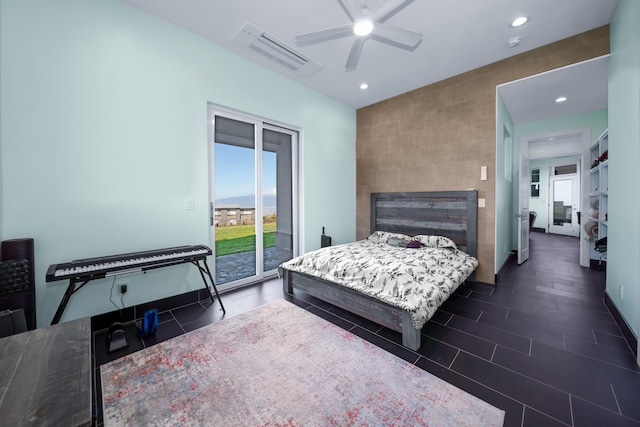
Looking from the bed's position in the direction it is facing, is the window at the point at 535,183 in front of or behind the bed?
behind

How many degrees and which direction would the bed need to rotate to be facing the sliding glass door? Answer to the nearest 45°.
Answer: approximately 45° to its right

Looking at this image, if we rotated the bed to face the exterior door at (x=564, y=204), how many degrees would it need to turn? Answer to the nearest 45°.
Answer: approximately 180°

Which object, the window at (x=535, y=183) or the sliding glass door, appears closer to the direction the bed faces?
the sliding glass door

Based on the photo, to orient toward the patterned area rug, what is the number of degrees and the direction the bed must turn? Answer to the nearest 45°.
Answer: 0° — it already faces it

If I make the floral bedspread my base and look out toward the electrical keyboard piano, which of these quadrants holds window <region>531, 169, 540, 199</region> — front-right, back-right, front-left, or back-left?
back-right

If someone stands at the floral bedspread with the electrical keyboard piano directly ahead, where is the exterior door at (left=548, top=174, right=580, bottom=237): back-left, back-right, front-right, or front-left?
back-right

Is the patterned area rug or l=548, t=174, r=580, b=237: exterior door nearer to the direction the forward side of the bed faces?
the patterned area rug

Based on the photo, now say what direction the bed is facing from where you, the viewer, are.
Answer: facing the viewer and to the left of the viewer

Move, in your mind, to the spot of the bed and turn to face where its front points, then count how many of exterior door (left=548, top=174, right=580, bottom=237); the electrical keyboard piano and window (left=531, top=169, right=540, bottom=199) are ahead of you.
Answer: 1

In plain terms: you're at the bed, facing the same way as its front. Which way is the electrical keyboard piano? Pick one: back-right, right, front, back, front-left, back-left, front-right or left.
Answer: front

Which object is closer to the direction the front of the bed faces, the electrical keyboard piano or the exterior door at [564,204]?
the electrical keyboard piano
